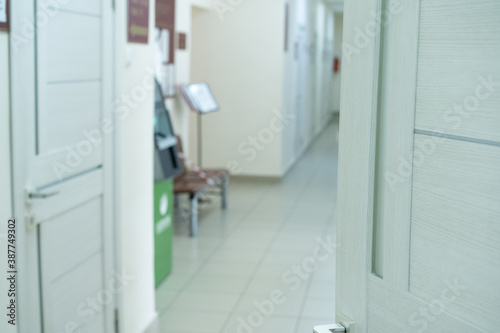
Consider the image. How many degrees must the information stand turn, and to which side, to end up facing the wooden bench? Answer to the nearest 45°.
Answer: approximately 45° to its right

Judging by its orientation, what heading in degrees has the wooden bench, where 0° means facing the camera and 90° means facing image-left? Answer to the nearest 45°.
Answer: approximately 315°

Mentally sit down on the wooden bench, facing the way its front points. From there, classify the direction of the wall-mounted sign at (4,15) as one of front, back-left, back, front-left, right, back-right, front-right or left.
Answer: front-right

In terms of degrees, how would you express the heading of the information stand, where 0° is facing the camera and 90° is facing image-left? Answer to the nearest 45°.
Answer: approximately 315°

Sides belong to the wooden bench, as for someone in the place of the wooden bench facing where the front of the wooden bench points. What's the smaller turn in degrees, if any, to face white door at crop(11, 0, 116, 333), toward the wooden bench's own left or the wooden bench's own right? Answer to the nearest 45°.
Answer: approximately 45° to the wooden bench's own right

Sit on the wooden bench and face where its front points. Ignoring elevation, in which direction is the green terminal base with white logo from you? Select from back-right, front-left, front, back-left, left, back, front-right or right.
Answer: front-right

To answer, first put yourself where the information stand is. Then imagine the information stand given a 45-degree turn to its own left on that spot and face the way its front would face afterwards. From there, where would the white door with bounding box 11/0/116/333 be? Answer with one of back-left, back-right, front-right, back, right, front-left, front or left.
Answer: right

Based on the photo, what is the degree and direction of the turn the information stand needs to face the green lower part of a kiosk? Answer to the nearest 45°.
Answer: approximately 45° to its right

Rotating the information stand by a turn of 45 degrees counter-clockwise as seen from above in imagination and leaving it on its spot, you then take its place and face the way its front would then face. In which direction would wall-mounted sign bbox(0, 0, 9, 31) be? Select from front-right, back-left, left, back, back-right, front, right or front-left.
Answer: right

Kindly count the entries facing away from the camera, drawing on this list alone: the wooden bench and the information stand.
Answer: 0
